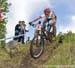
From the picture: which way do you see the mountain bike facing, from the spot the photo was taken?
facing the viewer and to the left of the viewer
